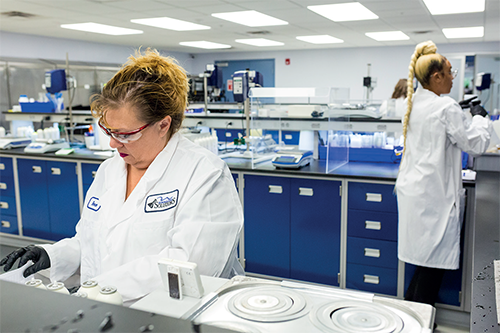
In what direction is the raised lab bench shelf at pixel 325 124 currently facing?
toward the camera

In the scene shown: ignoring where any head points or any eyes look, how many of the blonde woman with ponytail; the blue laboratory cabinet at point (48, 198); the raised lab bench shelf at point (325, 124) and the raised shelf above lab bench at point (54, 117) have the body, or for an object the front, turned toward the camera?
3

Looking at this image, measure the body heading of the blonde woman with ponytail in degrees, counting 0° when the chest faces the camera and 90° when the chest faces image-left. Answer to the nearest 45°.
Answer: approximately 225°

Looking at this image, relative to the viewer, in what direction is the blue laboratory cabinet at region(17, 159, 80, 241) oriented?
toward the camera

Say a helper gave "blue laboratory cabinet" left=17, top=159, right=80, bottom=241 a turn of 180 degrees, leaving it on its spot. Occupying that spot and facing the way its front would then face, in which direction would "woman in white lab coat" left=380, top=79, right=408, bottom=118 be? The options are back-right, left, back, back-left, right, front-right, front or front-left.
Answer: right
